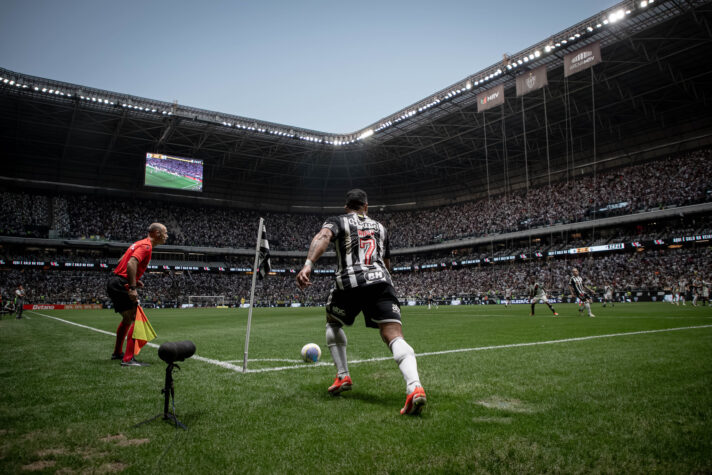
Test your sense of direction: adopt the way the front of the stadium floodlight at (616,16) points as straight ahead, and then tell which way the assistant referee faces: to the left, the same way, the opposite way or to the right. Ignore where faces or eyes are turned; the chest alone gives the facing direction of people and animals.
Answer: the opposite way

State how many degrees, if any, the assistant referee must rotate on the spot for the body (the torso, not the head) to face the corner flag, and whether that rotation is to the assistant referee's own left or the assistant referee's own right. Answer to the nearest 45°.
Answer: approximately 45° to the assistant referee's own right

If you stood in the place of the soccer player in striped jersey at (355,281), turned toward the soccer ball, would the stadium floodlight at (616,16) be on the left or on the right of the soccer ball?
right

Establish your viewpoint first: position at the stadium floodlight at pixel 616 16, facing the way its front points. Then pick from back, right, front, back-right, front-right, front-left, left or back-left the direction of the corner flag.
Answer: front-left

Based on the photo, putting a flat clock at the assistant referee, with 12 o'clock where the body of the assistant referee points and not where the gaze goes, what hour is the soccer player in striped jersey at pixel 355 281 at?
The soccer player in striped jersey is roughly at 2 o'clock from the assistant referee.

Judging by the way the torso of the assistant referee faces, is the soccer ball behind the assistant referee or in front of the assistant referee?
in front

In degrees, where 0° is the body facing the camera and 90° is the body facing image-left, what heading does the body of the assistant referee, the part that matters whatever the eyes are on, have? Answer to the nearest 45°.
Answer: approximately 270°

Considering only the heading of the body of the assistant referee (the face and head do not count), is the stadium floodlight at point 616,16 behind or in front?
in front

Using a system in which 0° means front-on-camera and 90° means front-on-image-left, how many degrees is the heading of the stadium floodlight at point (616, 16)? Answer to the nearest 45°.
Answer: approximately 45°

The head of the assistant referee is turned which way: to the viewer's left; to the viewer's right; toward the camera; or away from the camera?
to the viewer's right

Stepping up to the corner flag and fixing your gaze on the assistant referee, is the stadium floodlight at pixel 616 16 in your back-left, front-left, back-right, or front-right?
back-right

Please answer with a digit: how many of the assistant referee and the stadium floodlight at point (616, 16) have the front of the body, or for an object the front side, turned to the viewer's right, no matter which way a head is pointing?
1

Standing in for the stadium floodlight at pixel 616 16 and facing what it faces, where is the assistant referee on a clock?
The assistant referee is roughly at 11 o'clock from the stadium floodlight.
